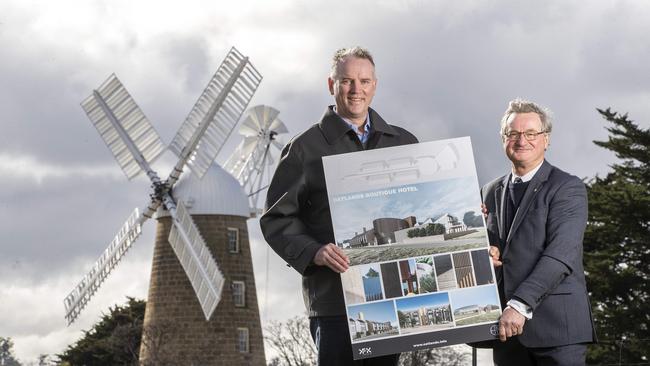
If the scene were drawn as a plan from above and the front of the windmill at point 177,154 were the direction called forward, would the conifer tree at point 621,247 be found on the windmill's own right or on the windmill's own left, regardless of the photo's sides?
on the windmill's own left

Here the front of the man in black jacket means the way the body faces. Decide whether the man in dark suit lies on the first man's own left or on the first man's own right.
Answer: on the first man's own left

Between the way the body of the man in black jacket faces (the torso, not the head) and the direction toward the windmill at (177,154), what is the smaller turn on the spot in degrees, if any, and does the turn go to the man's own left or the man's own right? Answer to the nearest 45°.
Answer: approximately 135° to the man's own left

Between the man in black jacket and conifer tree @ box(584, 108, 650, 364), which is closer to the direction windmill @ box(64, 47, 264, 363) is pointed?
the man in black jacket

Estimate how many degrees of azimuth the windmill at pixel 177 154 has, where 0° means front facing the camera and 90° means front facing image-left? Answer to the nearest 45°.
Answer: approximately 45°

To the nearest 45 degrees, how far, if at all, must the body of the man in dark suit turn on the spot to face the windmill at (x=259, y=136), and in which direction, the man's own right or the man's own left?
approximately 135° to the man's own right

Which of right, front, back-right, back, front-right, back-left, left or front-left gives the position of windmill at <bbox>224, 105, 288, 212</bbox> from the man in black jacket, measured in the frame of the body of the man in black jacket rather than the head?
back-left

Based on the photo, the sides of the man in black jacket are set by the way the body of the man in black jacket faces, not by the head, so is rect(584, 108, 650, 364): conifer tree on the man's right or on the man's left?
on the man's left

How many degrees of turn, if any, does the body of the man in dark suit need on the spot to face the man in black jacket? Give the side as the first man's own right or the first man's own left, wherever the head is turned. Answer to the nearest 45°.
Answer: approximately 45° to the first man's own right
